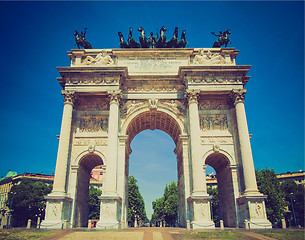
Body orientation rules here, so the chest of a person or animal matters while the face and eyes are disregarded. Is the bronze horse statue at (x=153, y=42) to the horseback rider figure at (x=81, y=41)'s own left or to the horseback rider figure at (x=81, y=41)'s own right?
on its left

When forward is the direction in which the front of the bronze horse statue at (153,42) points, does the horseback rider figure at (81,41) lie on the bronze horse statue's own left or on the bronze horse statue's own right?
on the bronze horse statue's own right

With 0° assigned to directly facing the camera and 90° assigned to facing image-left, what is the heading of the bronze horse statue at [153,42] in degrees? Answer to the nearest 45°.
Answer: approximately 0°

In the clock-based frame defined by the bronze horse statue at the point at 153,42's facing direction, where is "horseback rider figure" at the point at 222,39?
The horseback rider figure is roughly at 9 o'clock from the bronze horse statue.

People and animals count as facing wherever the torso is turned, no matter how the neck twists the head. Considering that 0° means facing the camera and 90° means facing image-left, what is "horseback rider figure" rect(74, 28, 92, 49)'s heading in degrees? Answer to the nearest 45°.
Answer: approximately 45°

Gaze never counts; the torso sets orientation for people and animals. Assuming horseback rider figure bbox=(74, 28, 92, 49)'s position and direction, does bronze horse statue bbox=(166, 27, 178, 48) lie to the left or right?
on its left
